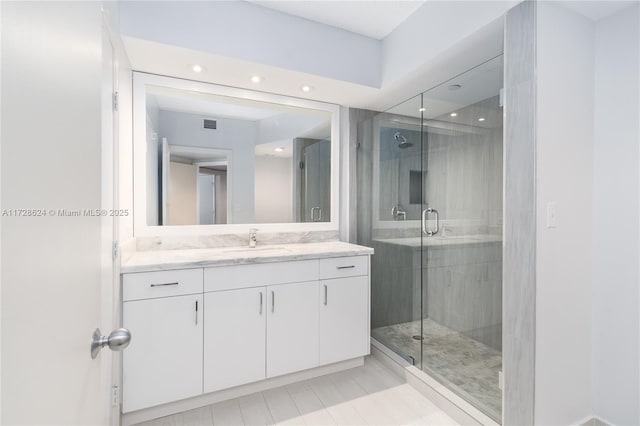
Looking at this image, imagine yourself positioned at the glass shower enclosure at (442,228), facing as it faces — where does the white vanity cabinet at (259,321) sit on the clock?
The white vanity cabinet is roughly at 12 o'clock from the glass shower enclosure.

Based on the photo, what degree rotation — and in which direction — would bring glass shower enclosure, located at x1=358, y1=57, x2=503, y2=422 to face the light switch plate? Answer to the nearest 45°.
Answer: approximately 90° to its left

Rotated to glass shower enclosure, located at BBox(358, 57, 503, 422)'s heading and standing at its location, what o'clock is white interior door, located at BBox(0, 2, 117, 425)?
The white interior door is roughly at 11 o'clock from the glass shower enclosure.

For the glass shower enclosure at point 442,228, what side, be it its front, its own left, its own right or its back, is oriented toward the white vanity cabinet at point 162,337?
front

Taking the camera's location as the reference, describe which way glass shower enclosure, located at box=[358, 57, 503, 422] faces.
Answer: facing the viewer and to the left of the viewer

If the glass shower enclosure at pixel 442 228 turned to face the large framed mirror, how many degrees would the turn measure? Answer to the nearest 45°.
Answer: approximately 45° to its right

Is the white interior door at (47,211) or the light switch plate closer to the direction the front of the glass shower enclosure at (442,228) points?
the white interior door

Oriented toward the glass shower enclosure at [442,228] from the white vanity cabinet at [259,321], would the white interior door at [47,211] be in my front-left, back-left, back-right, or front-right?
back-right

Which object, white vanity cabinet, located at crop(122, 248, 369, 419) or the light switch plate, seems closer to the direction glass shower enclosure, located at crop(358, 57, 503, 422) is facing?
the white vanity cabinet

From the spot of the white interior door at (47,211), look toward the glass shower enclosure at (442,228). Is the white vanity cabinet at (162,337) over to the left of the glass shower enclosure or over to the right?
left

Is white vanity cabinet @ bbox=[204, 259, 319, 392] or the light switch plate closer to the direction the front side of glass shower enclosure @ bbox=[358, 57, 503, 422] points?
the white vanity cabinet

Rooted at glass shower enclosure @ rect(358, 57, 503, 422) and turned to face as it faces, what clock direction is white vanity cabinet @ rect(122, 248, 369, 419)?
The white vanity cabinet is roughly at 12 o'clock from the glass shower enclosure.
